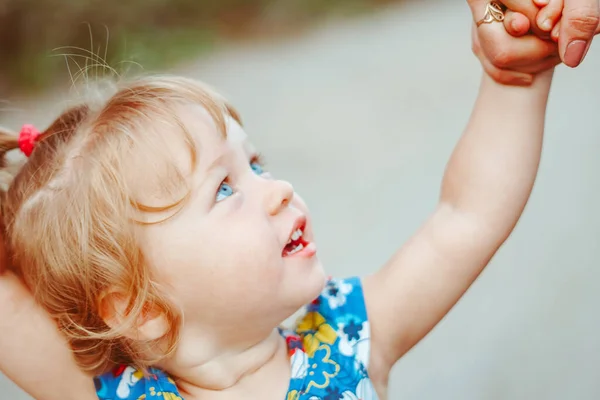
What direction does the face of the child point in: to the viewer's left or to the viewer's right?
to the viewer's right

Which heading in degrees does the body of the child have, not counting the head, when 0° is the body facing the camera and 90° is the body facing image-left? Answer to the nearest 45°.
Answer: approximately 315°
